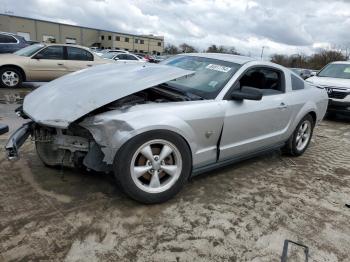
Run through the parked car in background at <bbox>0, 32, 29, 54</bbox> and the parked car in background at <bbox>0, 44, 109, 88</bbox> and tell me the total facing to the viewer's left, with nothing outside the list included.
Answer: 2

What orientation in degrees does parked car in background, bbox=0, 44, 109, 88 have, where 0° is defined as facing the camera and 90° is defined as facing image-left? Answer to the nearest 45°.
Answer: approximately 90°

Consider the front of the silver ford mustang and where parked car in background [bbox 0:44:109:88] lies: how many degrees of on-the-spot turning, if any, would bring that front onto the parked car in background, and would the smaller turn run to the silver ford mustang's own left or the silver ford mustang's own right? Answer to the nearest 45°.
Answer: approximately 90° to the silver ford mustang's own right

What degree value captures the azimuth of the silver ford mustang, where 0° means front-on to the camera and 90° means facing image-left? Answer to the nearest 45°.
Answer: approximately 45°

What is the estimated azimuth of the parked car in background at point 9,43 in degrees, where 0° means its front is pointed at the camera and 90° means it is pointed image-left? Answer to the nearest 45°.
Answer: approximately 90°

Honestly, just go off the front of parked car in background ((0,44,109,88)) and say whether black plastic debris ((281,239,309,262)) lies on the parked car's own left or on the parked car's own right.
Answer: on the parked car's own left

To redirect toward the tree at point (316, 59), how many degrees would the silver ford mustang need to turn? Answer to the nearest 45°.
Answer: approximately 180°

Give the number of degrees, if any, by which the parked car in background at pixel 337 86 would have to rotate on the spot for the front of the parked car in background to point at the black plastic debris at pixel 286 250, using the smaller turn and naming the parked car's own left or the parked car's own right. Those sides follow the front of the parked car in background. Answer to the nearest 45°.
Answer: approximately 45° to the parked car's own left

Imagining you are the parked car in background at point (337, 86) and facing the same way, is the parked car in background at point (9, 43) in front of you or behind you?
in front
